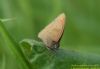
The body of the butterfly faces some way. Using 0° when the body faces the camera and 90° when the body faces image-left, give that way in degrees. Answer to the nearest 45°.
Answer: approximately 270°
